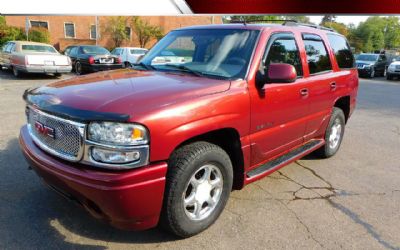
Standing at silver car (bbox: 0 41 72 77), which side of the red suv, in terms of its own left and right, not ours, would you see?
right

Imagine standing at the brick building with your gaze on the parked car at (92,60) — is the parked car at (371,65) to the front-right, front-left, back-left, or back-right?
front-left

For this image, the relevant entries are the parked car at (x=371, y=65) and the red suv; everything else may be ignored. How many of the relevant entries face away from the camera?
0

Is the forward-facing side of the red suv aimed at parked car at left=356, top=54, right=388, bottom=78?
no

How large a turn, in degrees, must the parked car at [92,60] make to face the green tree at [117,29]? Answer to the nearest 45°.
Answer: approximately 45° to its right

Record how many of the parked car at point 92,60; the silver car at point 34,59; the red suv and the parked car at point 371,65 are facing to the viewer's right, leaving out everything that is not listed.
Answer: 0

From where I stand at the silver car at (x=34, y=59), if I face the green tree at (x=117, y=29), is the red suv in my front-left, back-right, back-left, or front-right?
back-right

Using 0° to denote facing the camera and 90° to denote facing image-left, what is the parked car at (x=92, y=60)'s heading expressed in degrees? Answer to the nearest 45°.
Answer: approximately 135°

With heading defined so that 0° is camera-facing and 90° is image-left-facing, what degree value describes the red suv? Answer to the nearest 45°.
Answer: approximately 45°

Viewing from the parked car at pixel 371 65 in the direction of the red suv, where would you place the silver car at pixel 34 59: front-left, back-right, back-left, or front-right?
front-right

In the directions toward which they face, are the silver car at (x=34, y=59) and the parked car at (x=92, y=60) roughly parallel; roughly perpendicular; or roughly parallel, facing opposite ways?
roughly parallel

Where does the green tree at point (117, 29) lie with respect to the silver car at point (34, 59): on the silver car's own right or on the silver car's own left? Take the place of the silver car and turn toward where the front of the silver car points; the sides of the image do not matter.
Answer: on the silver car's own right

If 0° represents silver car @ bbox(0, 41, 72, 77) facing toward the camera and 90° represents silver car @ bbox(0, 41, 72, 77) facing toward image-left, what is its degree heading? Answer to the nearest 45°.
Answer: approximately 135°

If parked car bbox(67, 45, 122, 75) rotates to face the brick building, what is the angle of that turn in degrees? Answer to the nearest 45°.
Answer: approximately 45° to its right

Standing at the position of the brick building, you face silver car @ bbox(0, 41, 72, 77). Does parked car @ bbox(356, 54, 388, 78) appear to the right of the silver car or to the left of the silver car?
left

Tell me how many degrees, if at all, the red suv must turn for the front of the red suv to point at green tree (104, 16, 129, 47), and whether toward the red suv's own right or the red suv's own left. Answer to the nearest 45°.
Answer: approximately 135° to the red suv's own right
